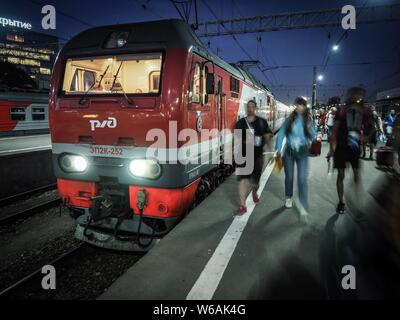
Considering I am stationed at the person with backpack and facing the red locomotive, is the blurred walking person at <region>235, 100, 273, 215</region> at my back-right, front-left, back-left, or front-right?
front-left

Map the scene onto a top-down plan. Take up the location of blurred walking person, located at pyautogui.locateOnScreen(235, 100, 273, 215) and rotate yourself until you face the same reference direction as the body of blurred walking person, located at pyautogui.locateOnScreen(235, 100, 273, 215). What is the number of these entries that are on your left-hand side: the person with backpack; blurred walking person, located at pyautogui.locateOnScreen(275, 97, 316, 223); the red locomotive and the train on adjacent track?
2

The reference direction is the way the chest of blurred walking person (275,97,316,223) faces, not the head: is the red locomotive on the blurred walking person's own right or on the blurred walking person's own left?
on the blurred walking person's own right

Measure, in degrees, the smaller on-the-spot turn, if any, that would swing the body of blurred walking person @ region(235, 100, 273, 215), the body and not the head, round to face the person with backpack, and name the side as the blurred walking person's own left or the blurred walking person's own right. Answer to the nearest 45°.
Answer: approximately 90° to the blurred walking person's own left

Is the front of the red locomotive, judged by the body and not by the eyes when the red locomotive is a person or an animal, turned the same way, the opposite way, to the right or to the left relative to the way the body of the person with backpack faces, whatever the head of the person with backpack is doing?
the opposite way

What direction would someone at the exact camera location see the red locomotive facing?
facing the viewer and to the left of the viewer

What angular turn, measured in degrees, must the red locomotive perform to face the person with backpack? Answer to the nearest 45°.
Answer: approximately 45° to its left

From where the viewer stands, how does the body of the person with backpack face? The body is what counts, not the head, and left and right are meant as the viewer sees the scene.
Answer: facing away from the viewer

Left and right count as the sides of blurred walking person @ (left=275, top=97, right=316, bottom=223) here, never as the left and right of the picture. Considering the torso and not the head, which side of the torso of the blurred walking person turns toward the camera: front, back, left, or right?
front

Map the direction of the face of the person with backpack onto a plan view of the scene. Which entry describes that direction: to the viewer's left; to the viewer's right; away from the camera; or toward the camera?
away from the camera
